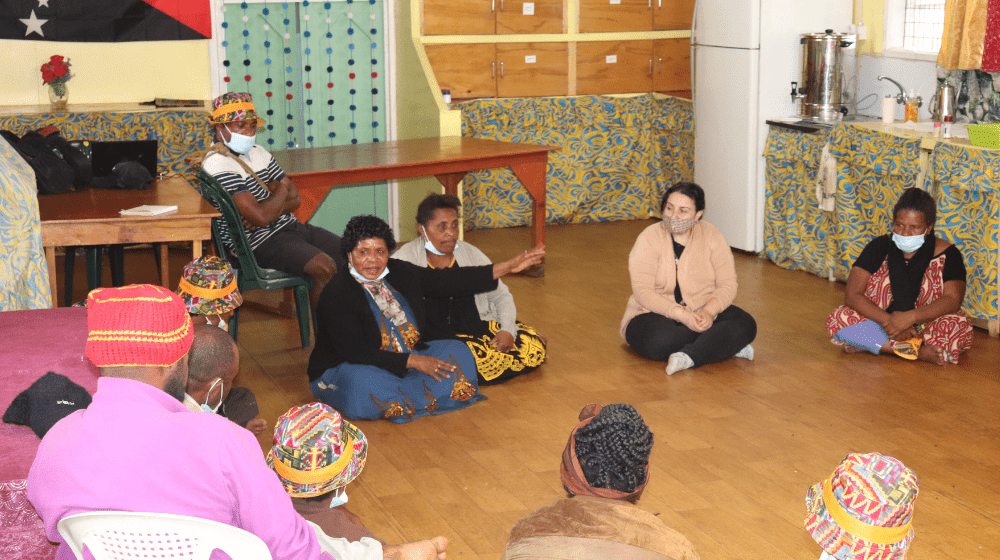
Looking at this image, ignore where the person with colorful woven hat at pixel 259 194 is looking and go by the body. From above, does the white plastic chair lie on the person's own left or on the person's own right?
on the person's own right

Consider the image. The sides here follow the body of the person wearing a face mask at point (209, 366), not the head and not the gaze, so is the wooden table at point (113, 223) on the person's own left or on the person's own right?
on the person's own left

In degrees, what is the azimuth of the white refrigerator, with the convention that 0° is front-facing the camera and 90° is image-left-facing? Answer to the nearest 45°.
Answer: approximately 45°

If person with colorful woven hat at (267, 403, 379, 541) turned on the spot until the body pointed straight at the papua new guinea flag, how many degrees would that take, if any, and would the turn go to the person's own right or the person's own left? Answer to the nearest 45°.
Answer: approximately 45° to the person's own left

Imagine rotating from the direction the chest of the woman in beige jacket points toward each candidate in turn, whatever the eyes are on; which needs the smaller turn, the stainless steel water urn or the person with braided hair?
the person with braided hair

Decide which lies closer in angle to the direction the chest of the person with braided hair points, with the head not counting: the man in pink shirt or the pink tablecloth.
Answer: the pink tablecloth

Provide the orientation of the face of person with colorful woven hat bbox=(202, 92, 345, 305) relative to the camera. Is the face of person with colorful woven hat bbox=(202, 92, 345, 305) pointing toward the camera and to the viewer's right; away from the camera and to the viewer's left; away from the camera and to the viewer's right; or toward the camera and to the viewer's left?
toward the camera and to the viewer's right

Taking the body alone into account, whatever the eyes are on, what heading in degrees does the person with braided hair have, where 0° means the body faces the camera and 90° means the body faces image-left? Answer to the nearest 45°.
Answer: approximately 180°

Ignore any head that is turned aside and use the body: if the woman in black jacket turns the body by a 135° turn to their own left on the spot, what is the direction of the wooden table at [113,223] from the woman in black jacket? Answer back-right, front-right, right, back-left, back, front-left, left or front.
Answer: left

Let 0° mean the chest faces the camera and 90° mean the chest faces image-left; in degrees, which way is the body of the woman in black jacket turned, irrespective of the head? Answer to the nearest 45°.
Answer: approximately 315°

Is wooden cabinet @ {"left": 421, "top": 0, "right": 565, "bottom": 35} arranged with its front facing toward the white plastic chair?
yes
